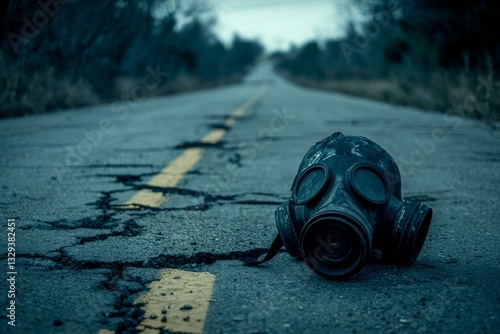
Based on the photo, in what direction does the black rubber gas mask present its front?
toward the camera
